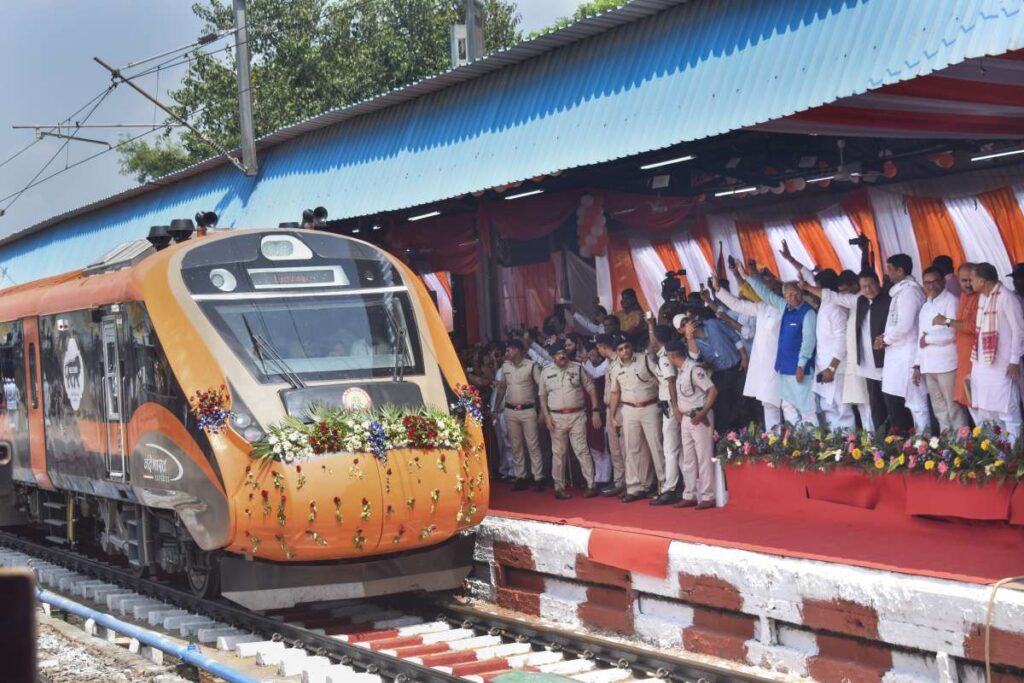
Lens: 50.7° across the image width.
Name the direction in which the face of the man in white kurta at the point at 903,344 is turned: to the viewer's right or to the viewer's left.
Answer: to the viewer's left

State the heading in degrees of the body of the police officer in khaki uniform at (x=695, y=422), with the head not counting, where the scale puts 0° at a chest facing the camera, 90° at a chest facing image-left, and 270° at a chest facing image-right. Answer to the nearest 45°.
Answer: approximately 45°

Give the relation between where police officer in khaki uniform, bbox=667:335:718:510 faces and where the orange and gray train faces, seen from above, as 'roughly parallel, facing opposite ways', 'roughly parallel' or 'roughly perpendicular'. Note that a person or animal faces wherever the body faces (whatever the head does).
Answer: roughly perpendicular

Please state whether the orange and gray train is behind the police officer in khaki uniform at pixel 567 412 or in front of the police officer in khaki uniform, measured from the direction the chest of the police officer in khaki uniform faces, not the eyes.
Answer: in front

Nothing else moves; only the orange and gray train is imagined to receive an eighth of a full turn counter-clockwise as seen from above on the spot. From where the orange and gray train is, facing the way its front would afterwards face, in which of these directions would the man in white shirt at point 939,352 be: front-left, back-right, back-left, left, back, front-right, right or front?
front

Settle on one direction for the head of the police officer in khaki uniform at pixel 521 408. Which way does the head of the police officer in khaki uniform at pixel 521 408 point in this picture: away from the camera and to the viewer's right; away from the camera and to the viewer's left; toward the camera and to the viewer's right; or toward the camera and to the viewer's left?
toward the camera and to the viewer's left

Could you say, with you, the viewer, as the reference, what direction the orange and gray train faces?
facing the viewer and to the right of the viewer

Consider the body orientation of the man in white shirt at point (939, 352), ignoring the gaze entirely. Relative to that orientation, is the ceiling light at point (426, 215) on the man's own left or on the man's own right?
on the man's own right

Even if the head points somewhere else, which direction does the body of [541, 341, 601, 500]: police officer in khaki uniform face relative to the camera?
toward the camera

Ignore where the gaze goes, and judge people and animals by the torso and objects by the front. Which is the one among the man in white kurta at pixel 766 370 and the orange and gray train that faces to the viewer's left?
the man in white kurta

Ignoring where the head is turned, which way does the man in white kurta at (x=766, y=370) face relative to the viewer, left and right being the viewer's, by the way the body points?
facing to the left of the viewer

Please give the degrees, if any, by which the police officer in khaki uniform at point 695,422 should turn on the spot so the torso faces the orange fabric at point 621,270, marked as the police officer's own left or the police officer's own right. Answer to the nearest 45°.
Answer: approximately 135° to the police officer's own right

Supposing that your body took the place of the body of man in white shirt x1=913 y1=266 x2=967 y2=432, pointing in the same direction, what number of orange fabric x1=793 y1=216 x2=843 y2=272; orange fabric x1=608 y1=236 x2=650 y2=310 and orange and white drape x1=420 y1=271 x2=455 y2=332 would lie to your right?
3
